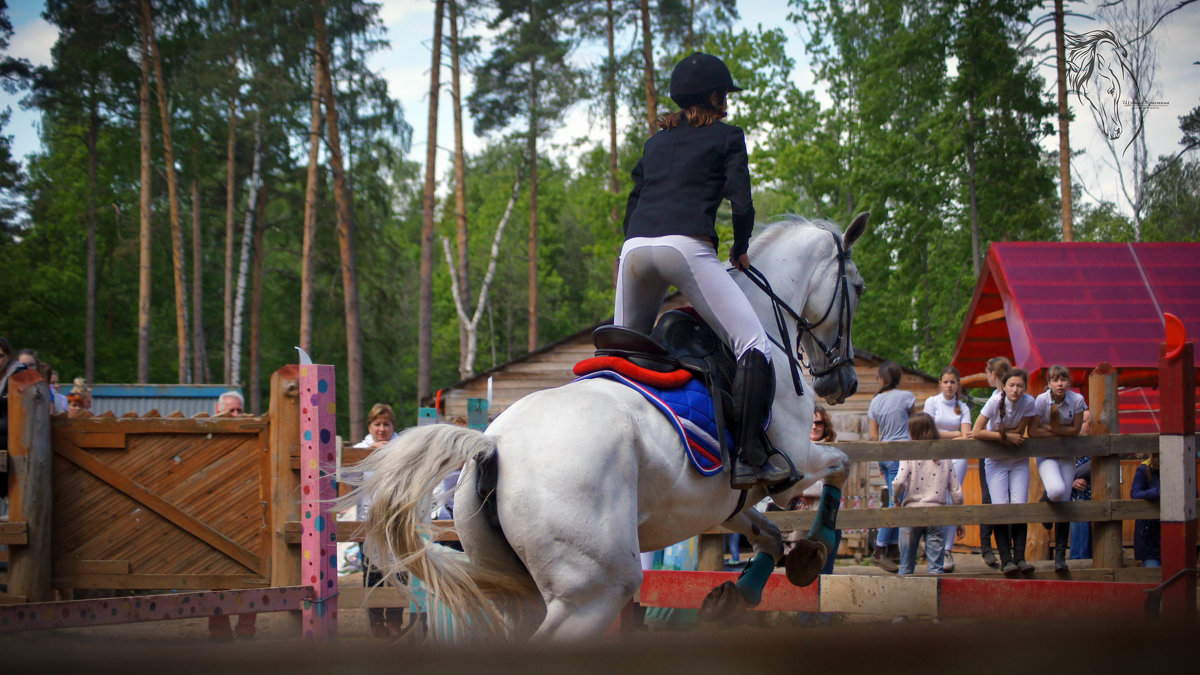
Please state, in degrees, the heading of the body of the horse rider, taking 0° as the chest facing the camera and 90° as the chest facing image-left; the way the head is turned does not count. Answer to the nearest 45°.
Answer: approximately 225°

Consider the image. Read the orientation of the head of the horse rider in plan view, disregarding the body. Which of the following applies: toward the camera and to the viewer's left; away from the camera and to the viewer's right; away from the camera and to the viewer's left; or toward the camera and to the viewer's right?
away from the camera and to the viewer's right

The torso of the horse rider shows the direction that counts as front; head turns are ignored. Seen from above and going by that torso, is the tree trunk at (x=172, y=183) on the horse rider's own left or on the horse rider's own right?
on the horse rider's own left

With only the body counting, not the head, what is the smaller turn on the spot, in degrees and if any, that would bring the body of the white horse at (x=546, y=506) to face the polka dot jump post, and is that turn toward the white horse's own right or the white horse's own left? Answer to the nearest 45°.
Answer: approximately 90° to the white horse's own left

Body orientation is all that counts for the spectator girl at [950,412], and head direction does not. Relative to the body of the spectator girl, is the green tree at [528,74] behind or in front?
behind

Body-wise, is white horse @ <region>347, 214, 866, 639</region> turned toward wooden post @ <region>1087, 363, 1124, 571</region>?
yes

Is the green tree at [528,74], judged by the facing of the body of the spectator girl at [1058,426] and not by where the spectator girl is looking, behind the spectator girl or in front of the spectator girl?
behind

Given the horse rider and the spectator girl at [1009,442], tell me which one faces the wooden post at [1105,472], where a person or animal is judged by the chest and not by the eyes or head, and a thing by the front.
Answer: the horse rider
